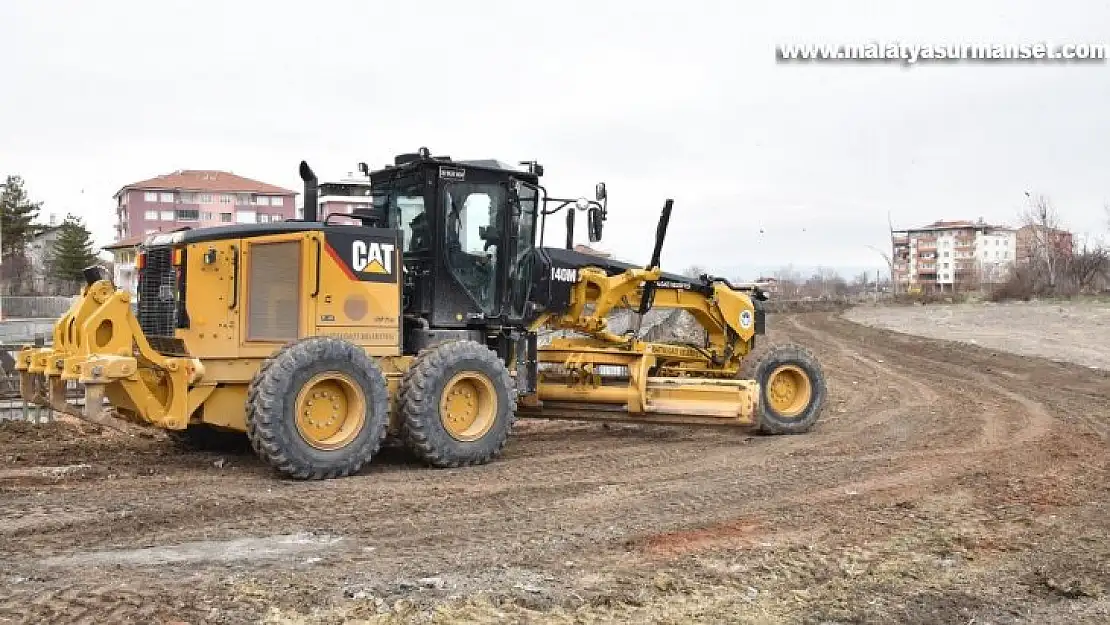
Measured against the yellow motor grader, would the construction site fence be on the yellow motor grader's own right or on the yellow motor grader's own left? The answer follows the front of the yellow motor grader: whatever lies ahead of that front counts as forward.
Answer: on the yellow motor grader's own left

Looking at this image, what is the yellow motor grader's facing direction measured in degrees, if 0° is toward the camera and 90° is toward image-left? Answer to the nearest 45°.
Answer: approximately 225°
